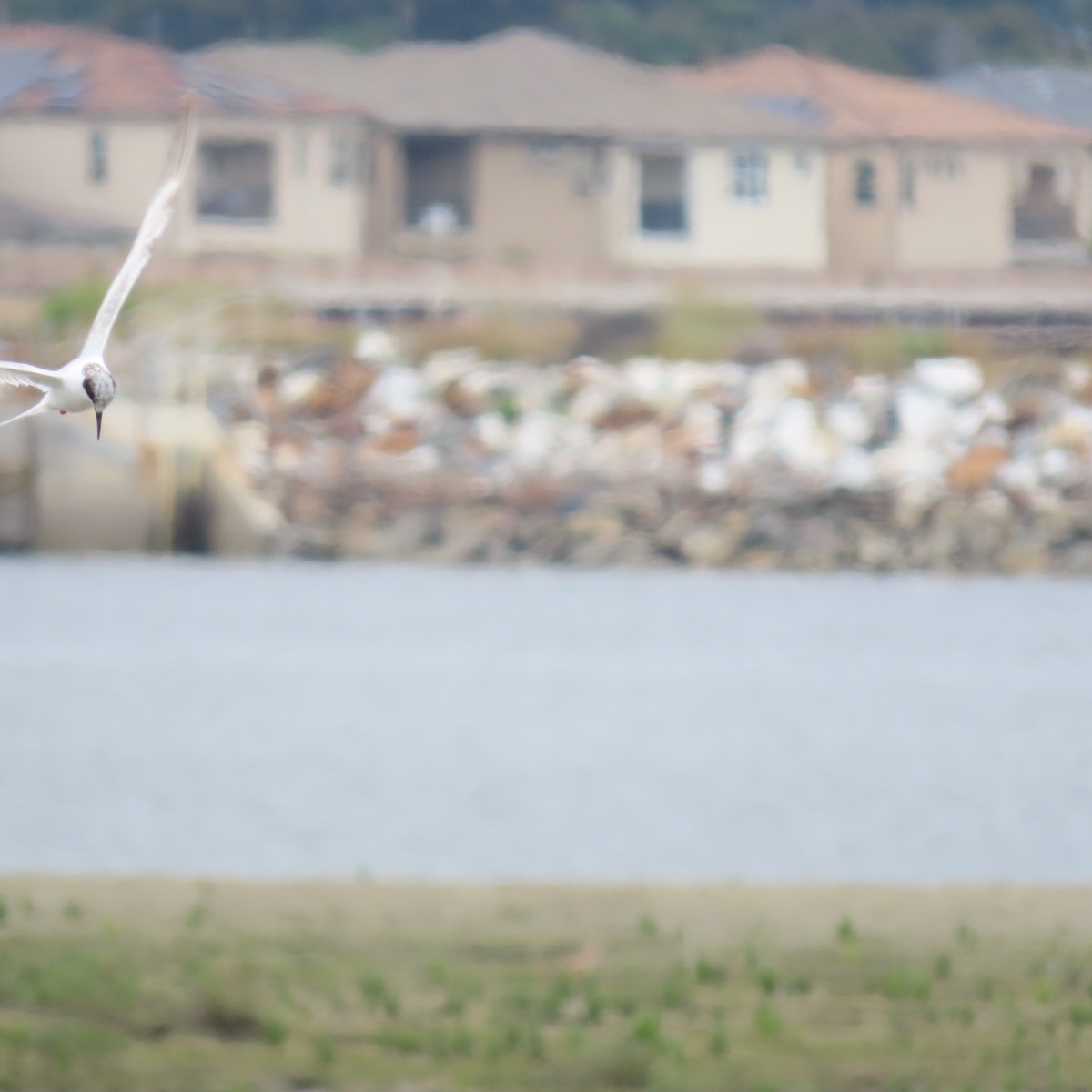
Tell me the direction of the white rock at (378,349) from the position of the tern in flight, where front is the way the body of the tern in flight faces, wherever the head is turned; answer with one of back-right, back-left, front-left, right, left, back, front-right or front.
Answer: back-left

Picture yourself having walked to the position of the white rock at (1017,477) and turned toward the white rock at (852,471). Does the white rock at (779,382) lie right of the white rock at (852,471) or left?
right

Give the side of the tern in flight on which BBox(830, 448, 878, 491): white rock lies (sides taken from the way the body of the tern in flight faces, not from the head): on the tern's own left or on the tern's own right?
on the tern's own left

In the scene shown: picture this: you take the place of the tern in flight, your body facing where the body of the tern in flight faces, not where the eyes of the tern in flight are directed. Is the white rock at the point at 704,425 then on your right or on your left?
on your left

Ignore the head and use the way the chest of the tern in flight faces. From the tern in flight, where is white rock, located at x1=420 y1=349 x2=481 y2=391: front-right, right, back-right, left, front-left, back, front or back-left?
back-left

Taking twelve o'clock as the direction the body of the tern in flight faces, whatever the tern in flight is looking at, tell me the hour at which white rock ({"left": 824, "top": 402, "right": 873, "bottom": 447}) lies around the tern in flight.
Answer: The white rock is roughly at 8 o'clock from the tern in flight.

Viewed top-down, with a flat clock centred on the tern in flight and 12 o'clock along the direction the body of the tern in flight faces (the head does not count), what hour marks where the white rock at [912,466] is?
The white rock is roughly at 8 o'clock from the tern in flight.

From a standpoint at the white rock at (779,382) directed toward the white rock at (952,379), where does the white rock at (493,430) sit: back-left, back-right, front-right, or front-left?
back-right

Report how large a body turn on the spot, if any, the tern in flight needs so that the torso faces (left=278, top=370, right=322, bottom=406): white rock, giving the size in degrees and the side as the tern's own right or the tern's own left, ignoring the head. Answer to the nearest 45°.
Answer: approximately 135° to the tern's own left

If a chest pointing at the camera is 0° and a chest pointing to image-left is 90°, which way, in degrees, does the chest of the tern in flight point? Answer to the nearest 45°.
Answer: approximately 315°

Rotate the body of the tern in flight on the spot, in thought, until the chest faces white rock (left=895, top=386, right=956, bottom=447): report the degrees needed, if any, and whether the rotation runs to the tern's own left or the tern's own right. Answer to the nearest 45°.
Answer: approximately 135° to the tern's own left

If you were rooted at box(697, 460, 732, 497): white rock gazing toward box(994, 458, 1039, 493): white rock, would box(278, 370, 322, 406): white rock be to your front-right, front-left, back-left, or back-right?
back-left

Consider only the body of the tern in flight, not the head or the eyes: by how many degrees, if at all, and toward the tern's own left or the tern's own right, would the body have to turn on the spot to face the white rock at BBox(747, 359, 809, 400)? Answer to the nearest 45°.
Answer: approximately 135° to the tern's own left

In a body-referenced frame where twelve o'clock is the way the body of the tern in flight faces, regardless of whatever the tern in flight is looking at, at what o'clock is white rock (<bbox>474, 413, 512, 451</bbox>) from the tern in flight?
The white rock is roughly at 8 o'clock from the tern in flight.
